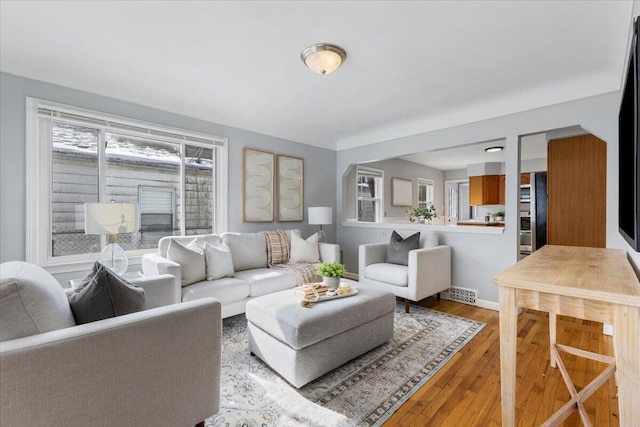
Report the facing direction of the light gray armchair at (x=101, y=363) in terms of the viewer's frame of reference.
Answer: facing to the right of the viewer

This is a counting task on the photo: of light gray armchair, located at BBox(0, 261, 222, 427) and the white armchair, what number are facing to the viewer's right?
1

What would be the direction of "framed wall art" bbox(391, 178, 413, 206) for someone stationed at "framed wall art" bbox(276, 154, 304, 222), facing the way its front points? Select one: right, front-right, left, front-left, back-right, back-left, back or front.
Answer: left

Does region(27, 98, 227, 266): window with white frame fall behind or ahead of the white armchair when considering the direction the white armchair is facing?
ahead

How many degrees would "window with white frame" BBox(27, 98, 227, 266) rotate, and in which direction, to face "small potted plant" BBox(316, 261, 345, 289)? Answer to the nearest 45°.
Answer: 0° — it already faces it

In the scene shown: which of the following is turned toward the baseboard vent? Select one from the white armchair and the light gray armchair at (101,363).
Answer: the light gray armchair

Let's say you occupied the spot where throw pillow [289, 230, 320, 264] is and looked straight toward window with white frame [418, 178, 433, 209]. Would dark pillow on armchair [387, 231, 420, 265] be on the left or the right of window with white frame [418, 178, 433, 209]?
right

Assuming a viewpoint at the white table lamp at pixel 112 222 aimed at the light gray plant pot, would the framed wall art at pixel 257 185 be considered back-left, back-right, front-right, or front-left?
front-left

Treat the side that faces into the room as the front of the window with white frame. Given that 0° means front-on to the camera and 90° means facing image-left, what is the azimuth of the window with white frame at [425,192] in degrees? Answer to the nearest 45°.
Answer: approximately 315°

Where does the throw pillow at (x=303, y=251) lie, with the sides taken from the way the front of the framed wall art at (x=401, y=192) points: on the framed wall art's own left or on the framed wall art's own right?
on the framed wall art's own right

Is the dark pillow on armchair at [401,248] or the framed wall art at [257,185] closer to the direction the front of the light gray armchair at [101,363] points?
the dark pillow on armchair

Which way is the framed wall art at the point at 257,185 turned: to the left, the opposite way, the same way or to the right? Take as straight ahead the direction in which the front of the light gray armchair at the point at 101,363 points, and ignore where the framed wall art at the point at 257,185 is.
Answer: to the right

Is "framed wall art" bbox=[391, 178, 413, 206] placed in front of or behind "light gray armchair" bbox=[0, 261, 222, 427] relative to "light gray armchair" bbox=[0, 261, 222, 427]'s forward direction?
in front
